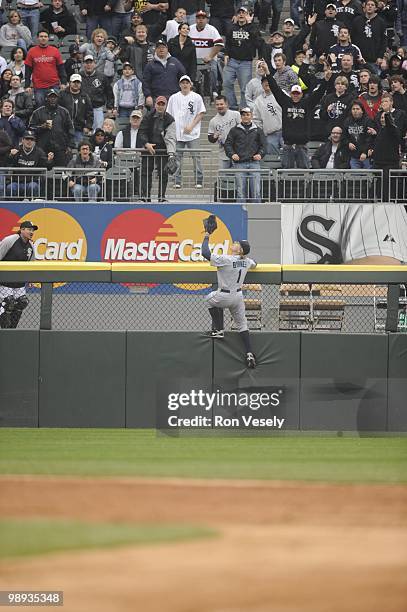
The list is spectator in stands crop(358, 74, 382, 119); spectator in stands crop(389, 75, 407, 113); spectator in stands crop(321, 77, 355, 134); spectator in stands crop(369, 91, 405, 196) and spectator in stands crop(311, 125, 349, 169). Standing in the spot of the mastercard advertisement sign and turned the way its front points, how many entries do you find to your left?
5

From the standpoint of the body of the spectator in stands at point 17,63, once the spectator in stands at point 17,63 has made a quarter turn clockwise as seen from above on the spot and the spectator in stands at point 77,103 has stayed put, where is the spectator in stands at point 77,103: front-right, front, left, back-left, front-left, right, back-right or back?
back-left

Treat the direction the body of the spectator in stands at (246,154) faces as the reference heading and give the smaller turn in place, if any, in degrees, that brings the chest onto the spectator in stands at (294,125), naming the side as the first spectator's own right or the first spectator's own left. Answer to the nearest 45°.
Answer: approximately 90° to the first spectator's own left

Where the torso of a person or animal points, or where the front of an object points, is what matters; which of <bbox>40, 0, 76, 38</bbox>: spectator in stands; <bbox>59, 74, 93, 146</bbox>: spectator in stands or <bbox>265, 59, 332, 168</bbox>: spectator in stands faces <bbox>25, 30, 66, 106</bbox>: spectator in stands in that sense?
<bbox>40, 0, 76, 38</bbox>: spectator in stands

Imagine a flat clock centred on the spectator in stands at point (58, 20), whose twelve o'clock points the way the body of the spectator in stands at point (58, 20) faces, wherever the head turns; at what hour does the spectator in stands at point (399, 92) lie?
the spectator in stands at point (399, 92) is roughly at 10 o'clock from the spectator in stands at point (58, 20).

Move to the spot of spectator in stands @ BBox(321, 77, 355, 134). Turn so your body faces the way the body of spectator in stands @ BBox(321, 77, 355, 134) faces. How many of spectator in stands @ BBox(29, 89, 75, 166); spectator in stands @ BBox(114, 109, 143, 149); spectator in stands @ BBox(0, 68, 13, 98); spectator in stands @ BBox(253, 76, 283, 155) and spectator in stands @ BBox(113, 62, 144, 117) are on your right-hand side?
5

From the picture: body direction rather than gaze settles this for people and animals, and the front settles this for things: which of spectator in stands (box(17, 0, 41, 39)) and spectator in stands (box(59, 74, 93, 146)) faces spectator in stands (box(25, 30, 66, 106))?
spectator in stands (box(17, 0, 41, 39))
